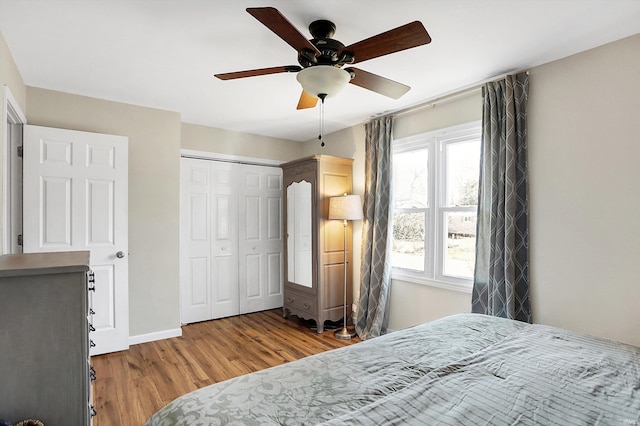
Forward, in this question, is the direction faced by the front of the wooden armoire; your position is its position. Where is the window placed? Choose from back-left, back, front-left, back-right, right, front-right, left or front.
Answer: left

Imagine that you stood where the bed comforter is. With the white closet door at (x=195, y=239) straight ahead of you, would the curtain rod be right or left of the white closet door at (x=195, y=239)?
right

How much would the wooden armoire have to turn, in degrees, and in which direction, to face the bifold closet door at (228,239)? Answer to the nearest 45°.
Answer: approximately 45° to its right

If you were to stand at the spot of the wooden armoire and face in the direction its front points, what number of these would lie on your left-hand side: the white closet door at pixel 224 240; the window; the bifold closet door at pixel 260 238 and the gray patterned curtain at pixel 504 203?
2

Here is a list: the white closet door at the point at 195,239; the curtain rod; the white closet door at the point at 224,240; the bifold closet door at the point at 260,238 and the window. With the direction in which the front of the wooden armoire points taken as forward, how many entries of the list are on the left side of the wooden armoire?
2

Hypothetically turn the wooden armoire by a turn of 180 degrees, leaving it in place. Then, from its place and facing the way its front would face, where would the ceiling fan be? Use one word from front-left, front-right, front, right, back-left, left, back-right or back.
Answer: back-right

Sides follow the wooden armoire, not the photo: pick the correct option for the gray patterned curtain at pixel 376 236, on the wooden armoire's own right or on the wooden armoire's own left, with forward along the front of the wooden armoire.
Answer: on the wooden armoire's own left

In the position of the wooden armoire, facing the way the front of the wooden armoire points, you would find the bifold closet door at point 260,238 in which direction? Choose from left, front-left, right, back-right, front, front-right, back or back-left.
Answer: right

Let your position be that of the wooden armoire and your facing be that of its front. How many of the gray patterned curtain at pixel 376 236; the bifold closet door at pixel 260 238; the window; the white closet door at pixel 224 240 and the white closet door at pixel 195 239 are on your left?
2

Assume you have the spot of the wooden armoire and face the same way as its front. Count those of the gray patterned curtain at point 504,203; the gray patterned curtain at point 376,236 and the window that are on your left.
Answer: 3

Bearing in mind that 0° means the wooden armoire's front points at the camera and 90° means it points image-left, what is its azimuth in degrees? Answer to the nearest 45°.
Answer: approximately 45°

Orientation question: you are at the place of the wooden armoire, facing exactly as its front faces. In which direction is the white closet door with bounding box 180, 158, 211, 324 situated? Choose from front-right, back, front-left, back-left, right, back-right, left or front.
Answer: front-right

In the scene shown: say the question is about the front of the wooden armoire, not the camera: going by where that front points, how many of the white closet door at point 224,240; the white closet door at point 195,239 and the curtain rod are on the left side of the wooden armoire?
1

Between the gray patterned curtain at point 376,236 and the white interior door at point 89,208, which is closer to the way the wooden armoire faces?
the white interior door

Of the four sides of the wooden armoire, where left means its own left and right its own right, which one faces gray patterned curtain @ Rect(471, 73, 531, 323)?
left
